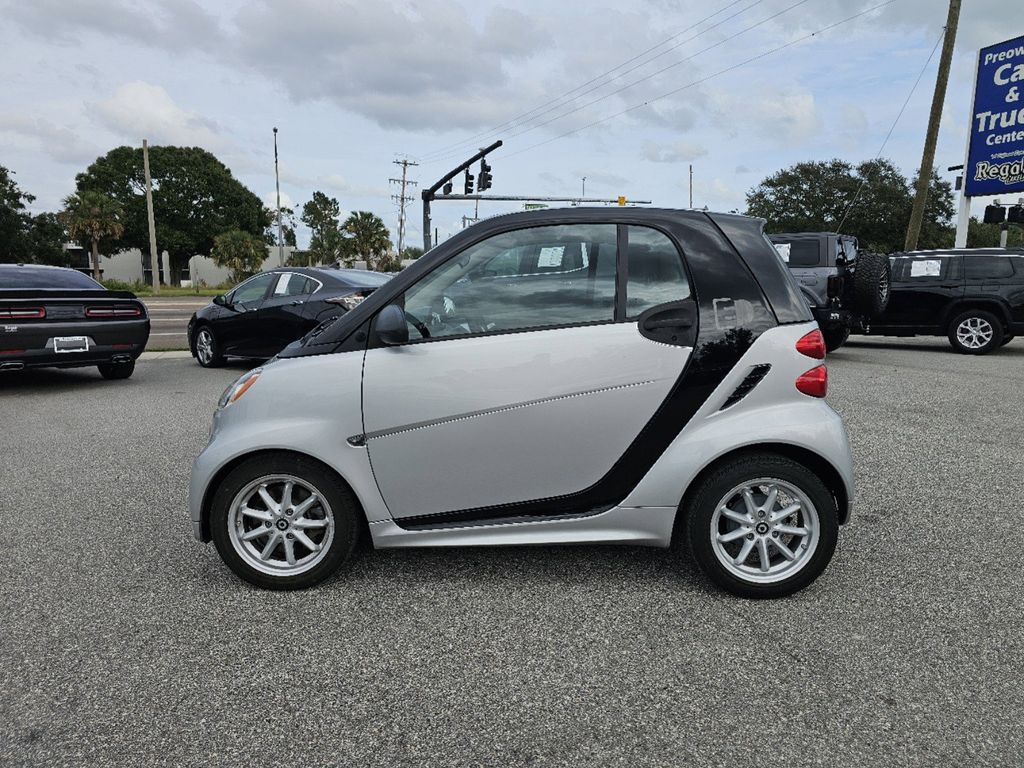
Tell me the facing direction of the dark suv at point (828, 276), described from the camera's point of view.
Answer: facing away from the viewer and to the left of the viewer

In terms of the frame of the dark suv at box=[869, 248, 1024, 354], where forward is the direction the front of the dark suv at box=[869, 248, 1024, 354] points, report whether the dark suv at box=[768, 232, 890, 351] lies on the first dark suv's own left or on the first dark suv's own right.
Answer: on the first dark suv's own left

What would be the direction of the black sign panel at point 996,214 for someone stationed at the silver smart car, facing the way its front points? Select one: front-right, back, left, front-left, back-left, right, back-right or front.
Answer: back-right

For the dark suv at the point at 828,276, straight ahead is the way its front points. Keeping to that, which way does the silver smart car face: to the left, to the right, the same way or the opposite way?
to the left

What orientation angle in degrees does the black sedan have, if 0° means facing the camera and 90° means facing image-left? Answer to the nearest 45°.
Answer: approximately 135°

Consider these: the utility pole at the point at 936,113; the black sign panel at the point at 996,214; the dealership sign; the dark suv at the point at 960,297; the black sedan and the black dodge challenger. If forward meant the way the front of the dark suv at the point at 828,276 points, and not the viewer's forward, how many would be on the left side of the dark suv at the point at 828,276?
2

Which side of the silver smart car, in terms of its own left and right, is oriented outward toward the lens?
left
